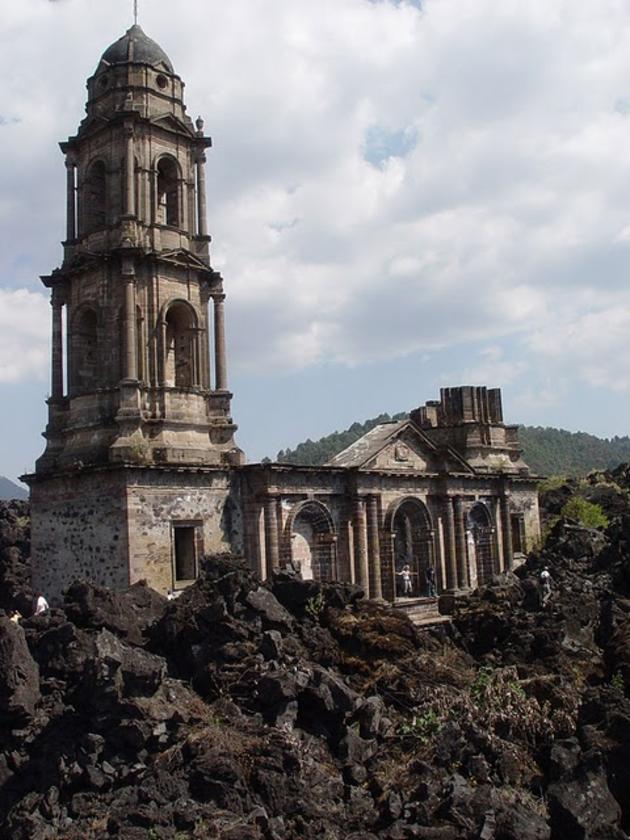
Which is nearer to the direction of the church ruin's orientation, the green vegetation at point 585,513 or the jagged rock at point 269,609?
the jagged rock

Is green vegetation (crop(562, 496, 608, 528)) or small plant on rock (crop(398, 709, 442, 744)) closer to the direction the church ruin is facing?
the small plant on rock

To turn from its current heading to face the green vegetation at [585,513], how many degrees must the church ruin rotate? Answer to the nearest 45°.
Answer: approximately 90° to its left

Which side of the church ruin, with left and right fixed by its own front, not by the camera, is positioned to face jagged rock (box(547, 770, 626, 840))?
front

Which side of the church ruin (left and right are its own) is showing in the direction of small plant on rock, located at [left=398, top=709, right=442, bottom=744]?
front

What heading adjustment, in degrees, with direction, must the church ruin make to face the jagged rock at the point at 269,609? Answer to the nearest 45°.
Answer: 0° — it already faces it

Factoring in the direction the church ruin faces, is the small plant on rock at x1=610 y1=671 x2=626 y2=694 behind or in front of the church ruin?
in front

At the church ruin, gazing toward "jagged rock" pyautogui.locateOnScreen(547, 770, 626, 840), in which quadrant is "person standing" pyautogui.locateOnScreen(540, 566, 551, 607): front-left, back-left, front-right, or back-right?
front-left

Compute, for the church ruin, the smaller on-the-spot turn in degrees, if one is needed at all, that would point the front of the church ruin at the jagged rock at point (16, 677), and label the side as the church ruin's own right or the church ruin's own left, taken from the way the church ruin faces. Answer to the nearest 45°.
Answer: approximately 45° to the church ruin's own right

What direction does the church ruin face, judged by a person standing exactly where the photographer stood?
facing the viewer and to the right of the viewer
